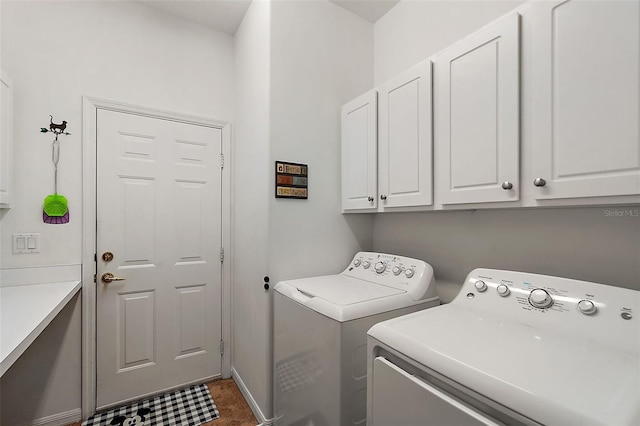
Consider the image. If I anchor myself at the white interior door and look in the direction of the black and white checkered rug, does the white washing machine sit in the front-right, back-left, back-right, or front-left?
front-left

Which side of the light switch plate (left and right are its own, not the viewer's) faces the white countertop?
front

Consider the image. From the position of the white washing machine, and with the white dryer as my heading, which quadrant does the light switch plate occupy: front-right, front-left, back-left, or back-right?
back-right

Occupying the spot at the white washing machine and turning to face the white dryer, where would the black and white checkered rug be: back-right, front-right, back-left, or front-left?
back-right

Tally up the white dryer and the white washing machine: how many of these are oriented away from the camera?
0

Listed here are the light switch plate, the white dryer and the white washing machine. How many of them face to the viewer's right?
0

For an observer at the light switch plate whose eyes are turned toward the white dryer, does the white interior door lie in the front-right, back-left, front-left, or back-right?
front-left

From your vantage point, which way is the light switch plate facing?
toward the camera

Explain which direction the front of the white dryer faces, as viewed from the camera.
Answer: facing the viewer and to the left of the viewer

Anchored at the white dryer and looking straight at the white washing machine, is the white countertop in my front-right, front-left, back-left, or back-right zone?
front-left

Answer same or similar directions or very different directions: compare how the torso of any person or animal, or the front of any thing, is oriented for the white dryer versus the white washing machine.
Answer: same or similar directions

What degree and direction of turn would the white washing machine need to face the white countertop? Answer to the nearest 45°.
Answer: approximately 45° to its right

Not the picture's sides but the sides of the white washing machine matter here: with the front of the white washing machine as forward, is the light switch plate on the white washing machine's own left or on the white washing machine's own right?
on the white washing machine's own right

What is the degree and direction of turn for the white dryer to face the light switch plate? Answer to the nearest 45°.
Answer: approximately 45° to its right
